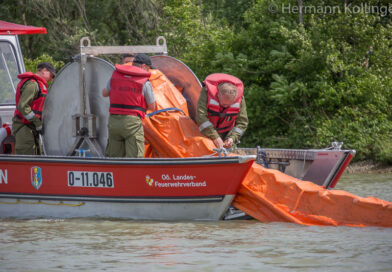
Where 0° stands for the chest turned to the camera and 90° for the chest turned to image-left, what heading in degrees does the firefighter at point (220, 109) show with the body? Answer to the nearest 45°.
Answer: approximately 0°

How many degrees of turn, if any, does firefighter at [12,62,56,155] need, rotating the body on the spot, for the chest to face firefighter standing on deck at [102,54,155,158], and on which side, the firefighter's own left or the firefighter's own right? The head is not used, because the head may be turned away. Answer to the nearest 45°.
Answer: approximately 45° to the firefighter's own right

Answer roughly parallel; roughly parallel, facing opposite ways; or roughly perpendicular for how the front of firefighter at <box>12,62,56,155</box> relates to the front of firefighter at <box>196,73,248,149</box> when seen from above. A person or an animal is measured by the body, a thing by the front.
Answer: roughly perpendicular

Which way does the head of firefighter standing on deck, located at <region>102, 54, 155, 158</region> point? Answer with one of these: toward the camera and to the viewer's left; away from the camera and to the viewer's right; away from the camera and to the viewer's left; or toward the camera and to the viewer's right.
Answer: away from the camera and to the viewer's right

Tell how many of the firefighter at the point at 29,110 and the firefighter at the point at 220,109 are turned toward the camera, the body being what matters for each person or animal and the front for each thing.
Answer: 1

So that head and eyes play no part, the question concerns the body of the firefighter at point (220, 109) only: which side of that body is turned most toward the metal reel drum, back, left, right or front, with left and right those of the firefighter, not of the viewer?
right

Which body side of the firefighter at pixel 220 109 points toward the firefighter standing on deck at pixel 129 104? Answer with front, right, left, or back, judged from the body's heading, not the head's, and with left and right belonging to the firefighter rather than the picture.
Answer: right

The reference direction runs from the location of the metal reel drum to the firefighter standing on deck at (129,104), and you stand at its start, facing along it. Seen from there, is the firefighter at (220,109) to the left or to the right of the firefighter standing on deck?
left

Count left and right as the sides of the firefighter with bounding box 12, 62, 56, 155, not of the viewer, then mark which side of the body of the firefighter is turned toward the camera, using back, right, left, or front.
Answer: right
